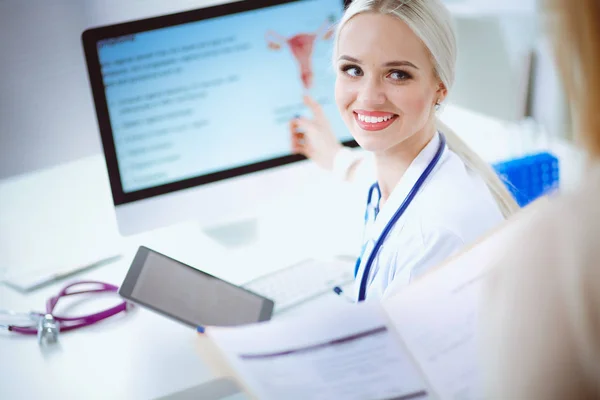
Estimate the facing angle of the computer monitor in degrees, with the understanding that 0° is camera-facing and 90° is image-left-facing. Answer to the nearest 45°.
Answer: approximately 315°

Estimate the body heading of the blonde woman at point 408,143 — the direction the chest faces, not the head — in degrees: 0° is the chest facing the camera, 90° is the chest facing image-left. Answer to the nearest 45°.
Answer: approximately 45°
